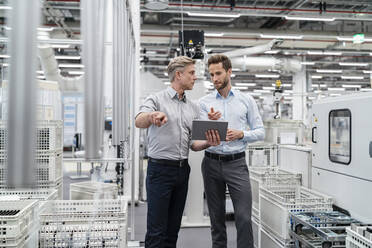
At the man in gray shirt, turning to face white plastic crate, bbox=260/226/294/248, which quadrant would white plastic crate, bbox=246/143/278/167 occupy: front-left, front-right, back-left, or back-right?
front-left

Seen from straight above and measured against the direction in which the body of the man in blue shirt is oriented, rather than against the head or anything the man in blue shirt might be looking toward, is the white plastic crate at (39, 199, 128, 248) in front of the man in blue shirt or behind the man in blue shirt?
in front

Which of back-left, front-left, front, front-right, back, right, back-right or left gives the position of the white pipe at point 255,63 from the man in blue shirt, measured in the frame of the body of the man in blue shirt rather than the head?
back-right

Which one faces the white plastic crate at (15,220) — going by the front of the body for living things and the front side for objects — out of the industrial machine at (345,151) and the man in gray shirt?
the industrial machine

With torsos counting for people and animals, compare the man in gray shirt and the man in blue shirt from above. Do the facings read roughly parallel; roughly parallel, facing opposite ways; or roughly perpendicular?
roughly perpendicular

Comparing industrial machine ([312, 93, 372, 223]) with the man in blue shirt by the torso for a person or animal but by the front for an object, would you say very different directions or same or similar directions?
same or similar directions

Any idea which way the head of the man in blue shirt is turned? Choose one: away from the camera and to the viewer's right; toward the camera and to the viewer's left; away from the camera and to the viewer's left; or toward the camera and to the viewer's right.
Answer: toward the camera and to the viewer's left

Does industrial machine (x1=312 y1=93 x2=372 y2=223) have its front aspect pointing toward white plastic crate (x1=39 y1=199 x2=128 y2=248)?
yes

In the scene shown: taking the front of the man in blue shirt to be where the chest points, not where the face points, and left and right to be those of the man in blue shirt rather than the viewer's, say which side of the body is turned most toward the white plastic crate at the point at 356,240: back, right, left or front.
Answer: left

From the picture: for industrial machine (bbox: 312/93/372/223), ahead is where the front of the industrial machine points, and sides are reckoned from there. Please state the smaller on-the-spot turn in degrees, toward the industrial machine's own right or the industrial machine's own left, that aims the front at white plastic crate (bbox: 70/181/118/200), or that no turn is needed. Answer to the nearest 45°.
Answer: approximately 45° to the industrial machine's own right

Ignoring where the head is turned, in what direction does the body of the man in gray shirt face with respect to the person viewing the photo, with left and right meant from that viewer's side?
facing the viewer and to the right of the viewer
